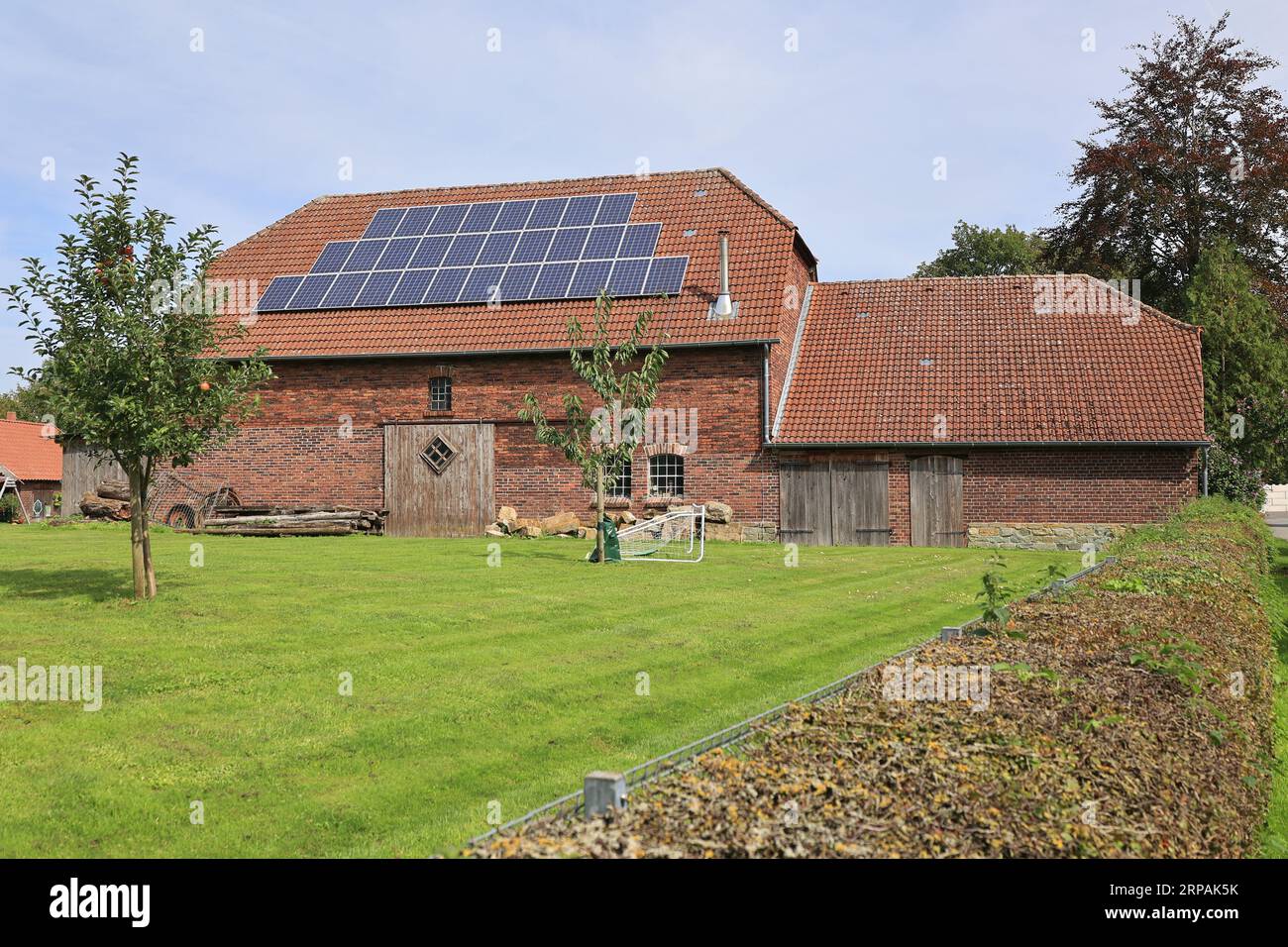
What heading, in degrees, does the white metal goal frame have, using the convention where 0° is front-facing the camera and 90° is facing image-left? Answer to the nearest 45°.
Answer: approximately 270°

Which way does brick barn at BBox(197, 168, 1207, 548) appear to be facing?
toward the camera

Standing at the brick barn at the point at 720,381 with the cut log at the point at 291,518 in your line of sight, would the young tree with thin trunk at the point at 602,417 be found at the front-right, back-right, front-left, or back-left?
front-left

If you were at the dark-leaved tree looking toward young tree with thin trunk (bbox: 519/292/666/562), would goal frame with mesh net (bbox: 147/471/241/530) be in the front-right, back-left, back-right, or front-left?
front-right

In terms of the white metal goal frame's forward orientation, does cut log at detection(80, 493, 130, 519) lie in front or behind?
behind

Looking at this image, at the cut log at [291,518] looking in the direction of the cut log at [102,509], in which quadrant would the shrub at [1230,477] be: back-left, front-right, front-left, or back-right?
back-right

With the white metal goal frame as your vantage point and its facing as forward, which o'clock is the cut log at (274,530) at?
The cut log is roughly at 7 o'clock from the white metal goal frame.

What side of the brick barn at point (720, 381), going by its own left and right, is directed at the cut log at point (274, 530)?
right

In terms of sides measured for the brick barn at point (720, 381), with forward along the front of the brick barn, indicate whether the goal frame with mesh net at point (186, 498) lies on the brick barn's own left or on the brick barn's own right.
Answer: on the brick barn's own right

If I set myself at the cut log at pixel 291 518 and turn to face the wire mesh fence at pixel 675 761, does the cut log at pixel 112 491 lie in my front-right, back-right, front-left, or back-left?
back-right

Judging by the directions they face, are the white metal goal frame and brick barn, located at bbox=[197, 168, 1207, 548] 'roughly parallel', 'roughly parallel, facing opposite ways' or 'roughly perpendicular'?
roughly perpendicular

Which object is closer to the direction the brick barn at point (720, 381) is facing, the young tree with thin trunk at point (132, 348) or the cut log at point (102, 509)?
the young tree with thin trunk
